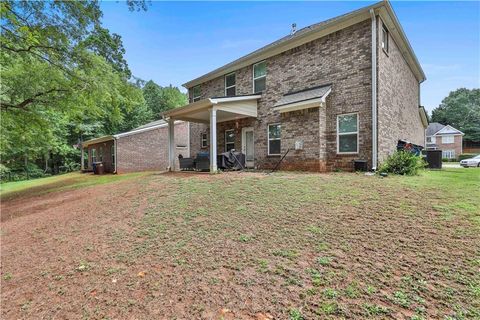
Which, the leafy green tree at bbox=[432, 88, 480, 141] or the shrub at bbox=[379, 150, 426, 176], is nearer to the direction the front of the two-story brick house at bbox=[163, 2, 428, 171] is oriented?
the leafy green tree

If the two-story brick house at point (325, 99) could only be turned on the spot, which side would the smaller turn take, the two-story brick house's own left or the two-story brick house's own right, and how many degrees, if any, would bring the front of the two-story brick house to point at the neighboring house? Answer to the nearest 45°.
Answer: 0° — it already faces it

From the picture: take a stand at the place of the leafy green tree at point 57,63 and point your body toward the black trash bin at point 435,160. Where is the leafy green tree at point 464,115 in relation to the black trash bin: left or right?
left

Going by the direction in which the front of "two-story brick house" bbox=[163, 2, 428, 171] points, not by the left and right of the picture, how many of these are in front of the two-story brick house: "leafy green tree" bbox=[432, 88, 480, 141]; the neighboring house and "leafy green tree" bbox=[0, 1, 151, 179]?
2

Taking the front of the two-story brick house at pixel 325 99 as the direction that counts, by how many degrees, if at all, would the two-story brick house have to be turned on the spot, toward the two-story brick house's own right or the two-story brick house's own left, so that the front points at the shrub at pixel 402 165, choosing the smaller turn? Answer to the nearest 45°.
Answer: approximately 90° to the two-story brick house's own right

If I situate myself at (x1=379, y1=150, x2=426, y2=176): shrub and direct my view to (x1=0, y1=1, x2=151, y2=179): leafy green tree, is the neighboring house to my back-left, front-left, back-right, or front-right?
back-right

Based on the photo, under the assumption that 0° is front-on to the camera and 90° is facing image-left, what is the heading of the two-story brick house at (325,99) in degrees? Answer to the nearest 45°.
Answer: approximately 225°
